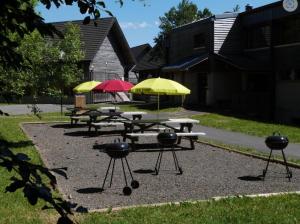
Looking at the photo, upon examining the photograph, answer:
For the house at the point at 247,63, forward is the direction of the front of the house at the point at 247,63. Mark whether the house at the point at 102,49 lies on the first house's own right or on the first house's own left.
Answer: on the first house's own right

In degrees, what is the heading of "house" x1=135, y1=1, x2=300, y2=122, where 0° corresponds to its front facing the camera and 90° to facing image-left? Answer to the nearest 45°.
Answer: approximately 45°

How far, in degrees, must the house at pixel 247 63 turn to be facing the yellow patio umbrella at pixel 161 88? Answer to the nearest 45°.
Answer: approximately 45° to its left

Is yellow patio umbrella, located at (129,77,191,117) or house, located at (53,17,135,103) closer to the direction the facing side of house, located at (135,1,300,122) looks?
the yellow patio umbrella
